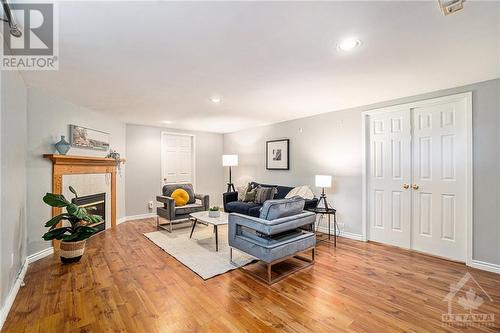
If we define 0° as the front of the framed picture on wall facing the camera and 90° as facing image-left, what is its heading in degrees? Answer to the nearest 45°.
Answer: approximately 45°

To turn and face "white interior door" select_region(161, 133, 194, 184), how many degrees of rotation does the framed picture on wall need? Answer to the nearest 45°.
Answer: approximately 45° to its right

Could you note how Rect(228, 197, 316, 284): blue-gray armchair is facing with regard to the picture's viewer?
facing away from the viewer and to the left of the viewer

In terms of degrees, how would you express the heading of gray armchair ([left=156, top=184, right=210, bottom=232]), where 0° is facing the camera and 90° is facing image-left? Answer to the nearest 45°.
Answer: approximately 315°

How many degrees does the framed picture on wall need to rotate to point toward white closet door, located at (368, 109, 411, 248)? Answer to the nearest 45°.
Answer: approximately 90° to its left

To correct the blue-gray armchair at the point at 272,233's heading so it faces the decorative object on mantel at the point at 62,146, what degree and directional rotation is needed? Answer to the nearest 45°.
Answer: approximately 45° to its left

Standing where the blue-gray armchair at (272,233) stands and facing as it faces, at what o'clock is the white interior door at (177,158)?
The white interior door is roughly at 12 o'clock from the blue-gray armchair.
